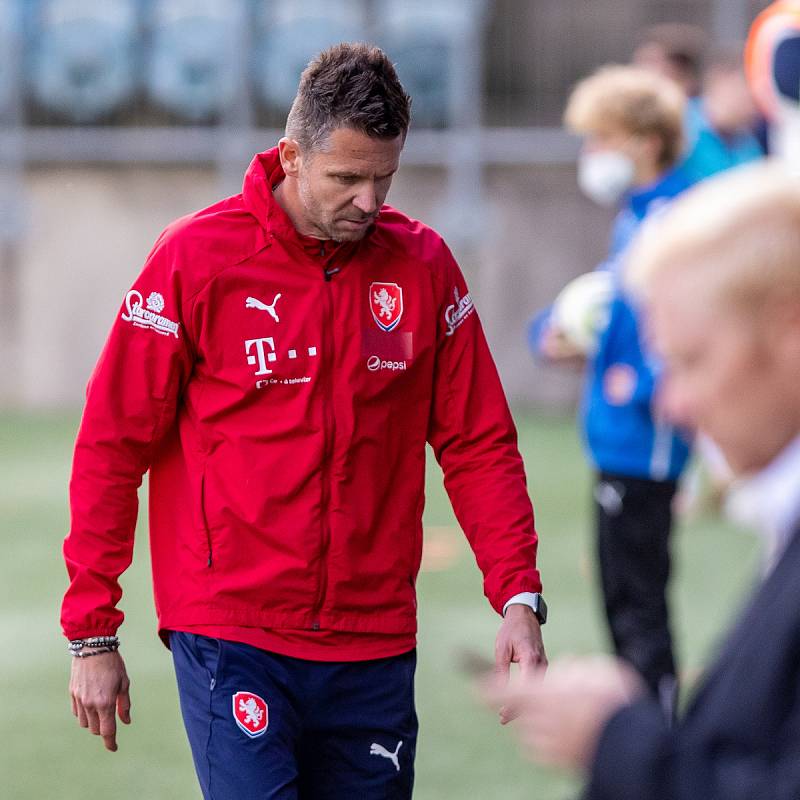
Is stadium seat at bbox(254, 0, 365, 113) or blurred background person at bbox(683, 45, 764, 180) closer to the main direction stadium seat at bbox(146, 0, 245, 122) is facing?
the blurred background person

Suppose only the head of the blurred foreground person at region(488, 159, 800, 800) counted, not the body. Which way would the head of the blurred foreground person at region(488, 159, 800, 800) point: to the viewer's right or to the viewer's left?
to the viewer's left

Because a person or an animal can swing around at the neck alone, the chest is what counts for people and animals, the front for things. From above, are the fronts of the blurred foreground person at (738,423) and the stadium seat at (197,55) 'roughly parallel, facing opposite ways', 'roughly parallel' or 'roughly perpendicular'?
roughly perpendicular

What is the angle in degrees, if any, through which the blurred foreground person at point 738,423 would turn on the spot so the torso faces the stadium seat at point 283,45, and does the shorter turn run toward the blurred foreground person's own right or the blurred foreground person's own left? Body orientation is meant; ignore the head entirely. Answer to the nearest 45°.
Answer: approximately 90° to the blurred foreground person's own right

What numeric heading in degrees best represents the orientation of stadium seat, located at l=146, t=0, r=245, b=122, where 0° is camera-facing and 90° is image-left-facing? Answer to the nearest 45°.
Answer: approximately 0°

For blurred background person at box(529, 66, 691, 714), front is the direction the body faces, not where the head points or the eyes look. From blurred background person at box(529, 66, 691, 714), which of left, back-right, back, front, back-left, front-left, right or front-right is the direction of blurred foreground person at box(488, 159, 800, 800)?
left

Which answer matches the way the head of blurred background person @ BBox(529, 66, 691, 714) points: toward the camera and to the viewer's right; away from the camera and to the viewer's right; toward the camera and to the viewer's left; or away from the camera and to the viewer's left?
toward the camera and to the viewer's left

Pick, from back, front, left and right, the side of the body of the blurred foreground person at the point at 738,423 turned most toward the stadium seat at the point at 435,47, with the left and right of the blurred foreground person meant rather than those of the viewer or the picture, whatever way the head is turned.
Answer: right

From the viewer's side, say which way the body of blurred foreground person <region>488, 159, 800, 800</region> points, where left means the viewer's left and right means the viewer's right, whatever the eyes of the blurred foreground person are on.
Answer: facing to the left of the viewer

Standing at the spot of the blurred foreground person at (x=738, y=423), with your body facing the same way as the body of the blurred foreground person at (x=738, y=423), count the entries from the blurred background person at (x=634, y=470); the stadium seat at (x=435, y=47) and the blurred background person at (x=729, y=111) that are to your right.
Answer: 3

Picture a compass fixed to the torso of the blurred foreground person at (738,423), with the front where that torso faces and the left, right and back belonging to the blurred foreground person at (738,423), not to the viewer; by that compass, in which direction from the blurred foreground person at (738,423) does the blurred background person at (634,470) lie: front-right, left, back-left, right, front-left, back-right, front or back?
right

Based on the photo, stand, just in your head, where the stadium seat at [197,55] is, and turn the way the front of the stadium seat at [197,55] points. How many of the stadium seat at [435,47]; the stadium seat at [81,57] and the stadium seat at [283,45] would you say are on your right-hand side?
1

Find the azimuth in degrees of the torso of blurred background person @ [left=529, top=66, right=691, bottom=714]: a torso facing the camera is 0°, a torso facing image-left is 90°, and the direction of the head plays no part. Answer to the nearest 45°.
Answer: approximately 90°

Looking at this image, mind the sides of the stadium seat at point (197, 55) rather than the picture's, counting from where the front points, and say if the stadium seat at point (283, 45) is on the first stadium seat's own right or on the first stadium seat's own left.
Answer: on the first stadium seat's own left

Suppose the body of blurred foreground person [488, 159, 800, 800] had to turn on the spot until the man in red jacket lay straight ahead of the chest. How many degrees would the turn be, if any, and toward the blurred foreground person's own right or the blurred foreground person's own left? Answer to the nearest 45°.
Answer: approximately 45° to the blurred foreground person's own right
